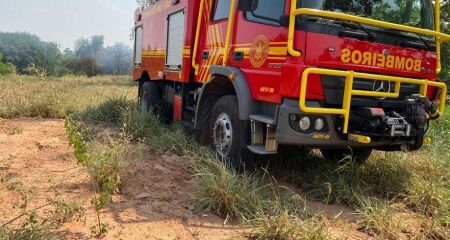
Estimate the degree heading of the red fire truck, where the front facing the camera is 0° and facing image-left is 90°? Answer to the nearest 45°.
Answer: approximately 315°

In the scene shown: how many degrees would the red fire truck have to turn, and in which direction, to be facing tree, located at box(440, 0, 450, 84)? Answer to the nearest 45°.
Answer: approximately 90° to its left
